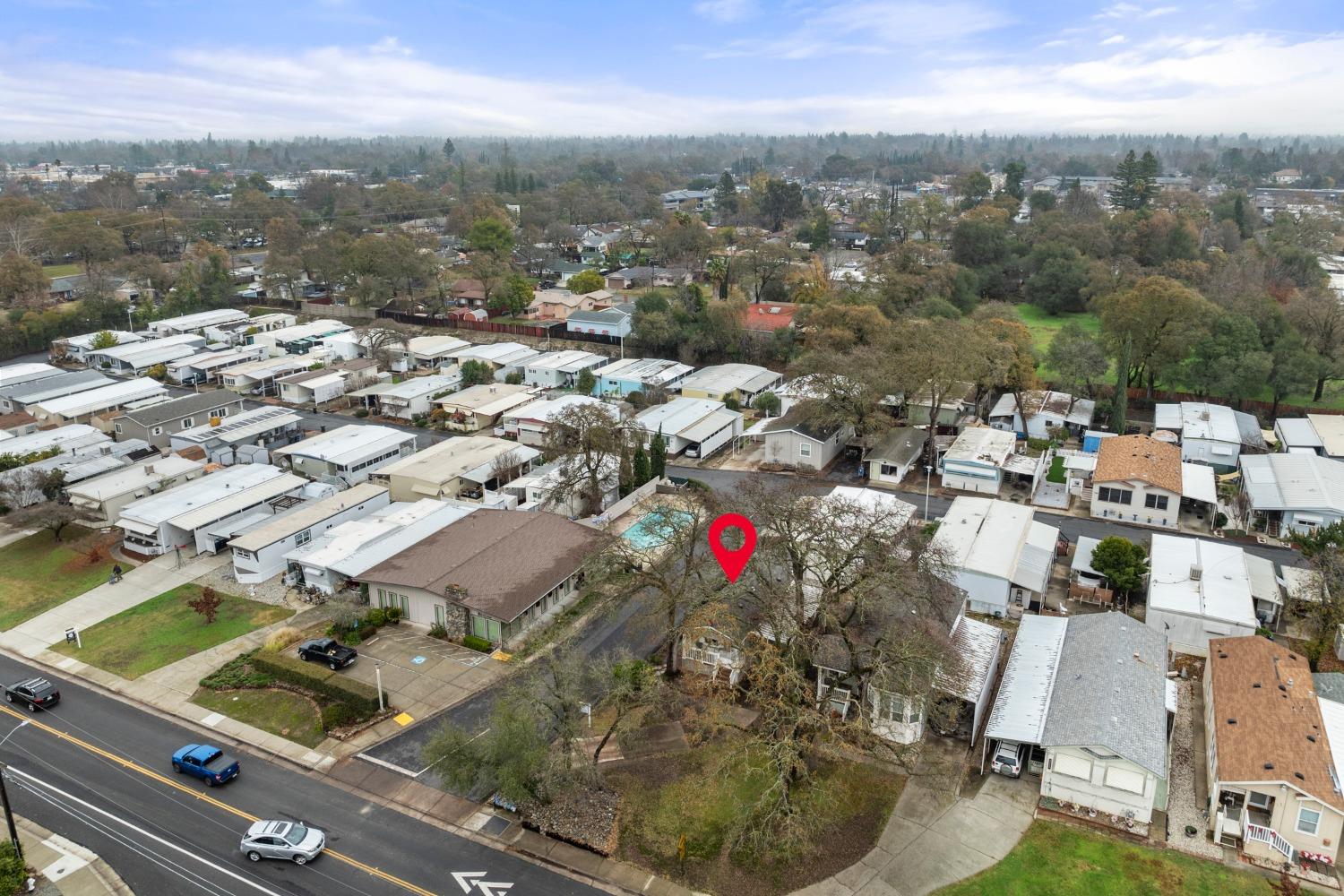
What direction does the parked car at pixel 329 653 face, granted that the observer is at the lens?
facing away from the viewer and to the left of the viewer

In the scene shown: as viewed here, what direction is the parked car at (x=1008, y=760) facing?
away from the camera

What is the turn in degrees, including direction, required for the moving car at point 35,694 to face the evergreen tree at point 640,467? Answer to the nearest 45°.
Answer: approximately 135° to its right

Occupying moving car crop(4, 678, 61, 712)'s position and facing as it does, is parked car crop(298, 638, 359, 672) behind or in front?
behind

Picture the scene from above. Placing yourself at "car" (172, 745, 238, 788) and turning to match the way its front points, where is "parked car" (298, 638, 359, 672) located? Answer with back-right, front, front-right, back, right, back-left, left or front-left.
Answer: right

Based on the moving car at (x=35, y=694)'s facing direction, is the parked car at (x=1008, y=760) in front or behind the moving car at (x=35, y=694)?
behind

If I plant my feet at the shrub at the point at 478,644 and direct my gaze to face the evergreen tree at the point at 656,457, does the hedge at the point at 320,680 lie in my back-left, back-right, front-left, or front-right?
back-left

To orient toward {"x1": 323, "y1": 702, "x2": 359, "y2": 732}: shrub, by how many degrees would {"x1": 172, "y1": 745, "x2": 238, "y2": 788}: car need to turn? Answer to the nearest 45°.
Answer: approximately 135° to its right

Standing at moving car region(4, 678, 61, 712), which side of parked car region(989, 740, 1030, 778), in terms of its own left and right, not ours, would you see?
left

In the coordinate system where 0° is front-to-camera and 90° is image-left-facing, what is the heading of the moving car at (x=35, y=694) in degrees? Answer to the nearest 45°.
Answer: approximately 135°
